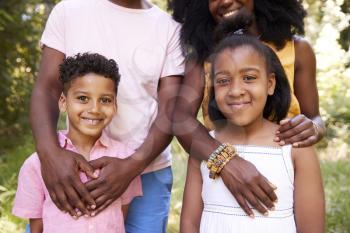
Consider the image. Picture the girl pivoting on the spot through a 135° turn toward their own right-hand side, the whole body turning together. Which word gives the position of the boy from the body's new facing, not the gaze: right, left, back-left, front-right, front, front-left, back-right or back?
front-left

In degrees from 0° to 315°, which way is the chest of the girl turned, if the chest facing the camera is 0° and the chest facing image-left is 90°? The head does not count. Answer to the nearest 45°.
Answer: approximately 0°
